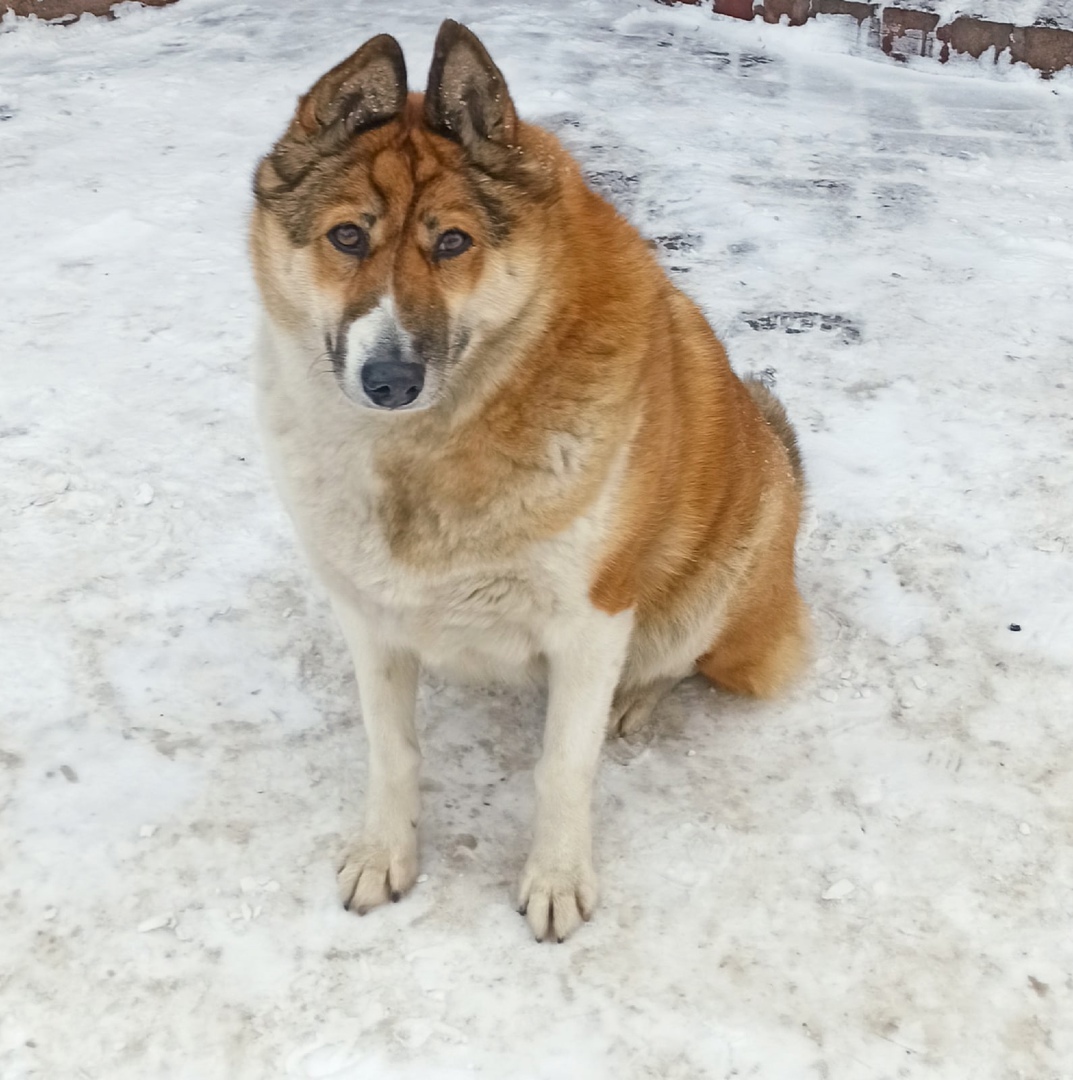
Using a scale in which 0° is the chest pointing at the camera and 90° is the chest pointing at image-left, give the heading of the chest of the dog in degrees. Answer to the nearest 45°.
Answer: approximately 45°
